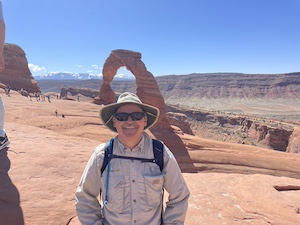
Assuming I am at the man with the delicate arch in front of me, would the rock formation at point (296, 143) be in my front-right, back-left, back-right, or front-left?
front-right

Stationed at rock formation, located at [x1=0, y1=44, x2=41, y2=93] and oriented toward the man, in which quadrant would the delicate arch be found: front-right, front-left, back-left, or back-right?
front-left

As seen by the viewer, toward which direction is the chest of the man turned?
toward the camera

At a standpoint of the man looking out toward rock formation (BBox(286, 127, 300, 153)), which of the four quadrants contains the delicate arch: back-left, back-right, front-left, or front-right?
front-left

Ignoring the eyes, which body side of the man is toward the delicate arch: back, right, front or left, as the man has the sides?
back

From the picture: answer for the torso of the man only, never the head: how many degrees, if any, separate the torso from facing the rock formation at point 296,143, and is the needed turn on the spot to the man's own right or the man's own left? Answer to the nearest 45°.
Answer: approximately 135° to the man's own left

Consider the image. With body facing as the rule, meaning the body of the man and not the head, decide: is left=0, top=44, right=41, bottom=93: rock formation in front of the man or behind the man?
behind
